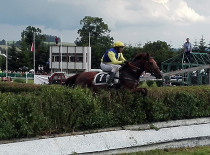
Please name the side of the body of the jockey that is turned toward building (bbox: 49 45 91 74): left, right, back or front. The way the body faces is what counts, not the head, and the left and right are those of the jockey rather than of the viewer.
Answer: left

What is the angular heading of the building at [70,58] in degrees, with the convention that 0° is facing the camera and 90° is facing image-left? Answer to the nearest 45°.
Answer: approximately 0°

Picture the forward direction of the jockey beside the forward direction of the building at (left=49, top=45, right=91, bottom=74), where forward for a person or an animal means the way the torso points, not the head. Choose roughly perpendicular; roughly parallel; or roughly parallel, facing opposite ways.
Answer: roughly perpendicular

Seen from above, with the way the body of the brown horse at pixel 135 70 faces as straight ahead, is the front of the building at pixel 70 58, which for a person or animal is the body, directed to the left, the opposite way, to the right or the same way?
to the right

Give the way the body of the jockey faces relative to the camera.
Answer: to the viewer's right

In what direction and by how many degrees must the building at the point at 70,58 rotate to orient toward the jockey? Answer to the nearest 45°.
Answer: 0° — it already faces them

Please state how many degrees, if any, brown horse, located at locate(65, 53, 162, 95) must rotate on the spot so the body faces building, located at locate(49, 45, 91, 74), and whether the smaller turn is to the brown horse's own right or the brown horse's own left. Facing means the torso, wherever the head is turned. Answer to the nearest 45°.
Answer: approximately 90° to the brown horse's own left

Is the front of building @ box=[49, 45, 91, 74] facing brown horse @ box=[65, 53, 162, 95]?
yes

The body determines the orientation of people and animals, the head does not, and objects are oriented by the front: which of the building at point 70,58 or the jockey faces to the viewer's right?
the jockey

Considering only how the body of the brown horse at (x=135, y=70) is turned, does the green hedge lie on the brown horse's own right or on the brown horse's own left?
on the brown horse's own right

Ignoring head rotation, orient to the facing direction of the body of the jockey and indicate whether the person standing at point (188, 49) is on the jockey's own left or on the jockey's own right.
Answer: on the jockey's own left

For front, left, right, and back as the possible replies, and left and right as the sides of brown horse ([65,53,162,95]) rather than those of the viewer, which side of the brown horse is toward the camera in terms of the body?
right
